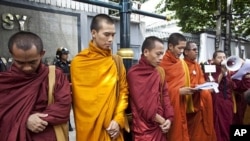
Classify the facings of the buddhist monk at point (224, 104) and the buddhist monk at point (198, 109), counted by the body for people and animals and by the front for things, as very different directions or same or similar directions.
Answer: same or similar directions

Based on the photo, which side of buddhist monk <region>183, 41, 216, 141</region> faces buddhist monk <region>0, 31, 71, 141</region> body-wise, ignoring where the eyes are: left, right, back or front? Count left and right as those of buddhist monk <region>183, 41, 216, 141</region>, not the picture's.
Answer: right

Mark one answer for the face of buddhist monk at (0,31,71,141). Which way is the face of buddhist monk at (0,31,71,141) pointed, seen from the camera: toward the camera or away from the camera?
toward the camera

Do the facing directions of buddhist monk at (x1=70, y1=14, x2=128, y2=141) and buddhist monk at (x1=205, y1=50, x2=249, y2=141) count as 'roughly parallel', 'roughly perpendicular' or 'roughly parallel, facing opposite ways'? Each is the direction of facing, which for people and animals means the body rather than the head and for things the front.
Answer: roughly parallel

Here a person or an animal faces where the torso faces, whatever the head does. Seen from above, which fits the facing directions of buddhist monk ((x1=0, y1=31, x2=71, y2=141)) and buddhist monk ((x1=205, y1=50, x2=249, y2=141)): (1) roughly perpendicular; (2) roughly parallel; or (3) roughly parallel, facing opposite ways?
roughly parallel

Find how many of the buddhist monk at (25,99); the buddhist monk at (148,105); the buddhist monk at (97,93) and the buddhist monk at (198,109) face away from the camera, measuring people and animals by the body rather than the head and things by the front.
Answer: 0

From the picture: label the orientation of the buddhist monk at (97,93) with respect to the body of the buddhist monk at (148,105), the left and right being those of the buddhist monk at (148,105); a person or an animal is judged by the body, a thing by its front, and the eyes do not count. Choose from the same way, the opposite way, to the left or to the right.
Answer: the same way

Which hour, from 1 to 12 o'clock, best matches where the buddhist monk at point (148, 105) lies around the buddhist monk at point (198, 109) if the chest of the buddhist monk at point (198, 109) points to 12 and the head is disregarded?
the buddhist monk at point (148, 105) is roughly at 2 o'clock from the buddhist monk at point (198, 109).

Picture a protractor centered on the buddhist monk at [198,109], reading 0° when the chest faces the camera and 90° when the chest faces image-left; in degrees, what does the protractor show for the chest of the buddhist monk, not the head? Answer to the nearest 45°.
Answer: approximately 315°

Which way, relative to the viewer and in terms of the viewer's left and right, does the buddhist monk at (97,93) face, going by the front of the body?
facing the viewer and to the right of the viewer

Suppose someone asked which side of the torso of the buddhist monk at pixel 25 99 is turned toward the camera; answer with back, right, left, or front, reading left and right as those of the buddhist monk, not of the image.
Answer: front

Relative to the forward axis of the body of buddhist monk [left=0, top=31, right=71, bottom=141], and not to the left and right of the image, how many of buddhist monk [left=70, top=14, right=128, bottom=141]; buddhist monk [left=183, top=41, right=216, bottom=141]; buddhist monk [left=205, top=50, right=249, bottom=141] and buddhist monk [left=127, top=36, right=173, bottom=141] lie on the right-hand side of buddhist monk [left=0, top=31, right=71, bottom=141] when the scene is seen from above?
0

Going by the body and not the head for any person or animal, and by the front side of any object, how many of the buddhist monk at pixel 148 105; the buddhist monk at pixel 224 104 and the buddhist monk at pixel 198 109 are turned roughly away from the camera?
0

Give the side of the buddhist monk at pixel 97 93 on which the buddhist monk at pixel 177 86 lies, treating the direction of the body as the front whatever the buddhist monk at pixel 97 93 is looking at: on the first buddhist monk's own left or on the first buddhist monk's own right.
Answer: on the first buddhist monk's own left

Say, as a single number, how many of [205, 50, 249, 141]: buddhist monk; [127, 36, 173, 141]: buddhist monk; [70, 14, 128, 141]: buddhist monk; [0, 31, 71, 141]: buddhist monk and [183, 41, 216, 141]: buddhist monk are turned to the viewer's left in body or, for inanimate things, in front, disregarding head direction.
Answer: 0

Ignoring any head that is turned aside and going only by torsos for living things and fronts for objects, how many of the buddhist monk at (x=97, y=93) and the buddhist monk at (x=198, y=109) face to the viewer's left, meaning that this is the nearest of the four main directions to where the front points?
0
